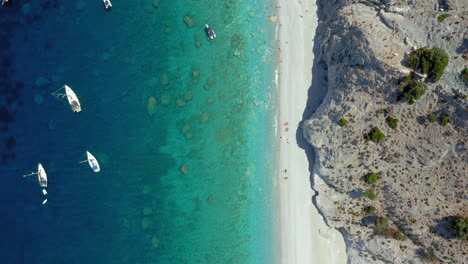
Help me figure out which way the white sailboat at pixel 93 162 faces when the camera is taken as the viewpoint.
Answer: facing away from the viewer and to the left of the viewer

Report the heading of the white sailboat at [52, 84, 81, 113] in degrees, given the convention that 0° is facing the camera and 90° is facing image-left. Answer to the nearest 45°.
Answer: approximately 135°

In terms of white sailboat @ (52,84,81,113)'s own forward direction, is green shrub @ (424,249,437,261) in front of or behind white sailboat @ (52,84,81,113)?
behind

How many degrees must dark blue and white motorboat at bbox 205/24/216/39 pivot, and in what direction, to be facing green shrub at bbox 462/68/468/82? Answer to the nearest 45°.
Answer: approximately 180°

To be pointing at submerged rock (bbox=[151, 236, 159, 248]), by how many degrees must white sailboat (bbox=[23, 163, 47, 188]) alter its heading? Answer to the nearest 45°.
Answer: approximately 135° to its right

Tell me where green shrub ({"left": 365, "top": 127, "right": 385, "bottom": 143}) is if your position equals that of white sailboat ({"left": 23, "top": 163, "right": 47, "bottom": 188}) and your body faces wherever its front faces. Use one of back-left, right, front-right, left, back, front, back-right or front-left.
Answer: back-right

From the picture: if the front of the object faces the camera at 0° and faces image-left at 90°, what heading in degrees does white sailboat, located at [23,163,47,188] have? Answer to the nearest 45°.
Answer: approximately 180°

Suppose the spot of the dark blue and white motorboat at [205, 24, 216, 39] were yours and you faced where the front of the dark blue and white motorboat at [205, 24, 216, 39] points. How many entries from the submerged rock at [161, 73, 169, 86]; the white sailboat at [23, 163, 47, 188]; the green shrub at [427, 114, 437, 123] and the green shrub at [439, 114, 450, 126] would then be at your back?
2

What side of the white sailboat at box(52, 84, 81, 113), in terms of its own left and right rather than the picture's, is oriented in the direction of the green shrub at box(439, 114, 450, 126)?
right

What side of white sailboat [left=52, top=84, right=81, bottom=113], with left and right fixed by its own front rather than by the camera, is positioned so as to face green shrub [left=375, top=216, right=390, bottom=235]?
back

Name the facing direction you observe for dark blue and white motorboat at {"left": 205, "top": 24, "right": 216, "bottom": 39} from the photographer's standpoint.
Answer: facing away from the viewer and to the left of the viewer
